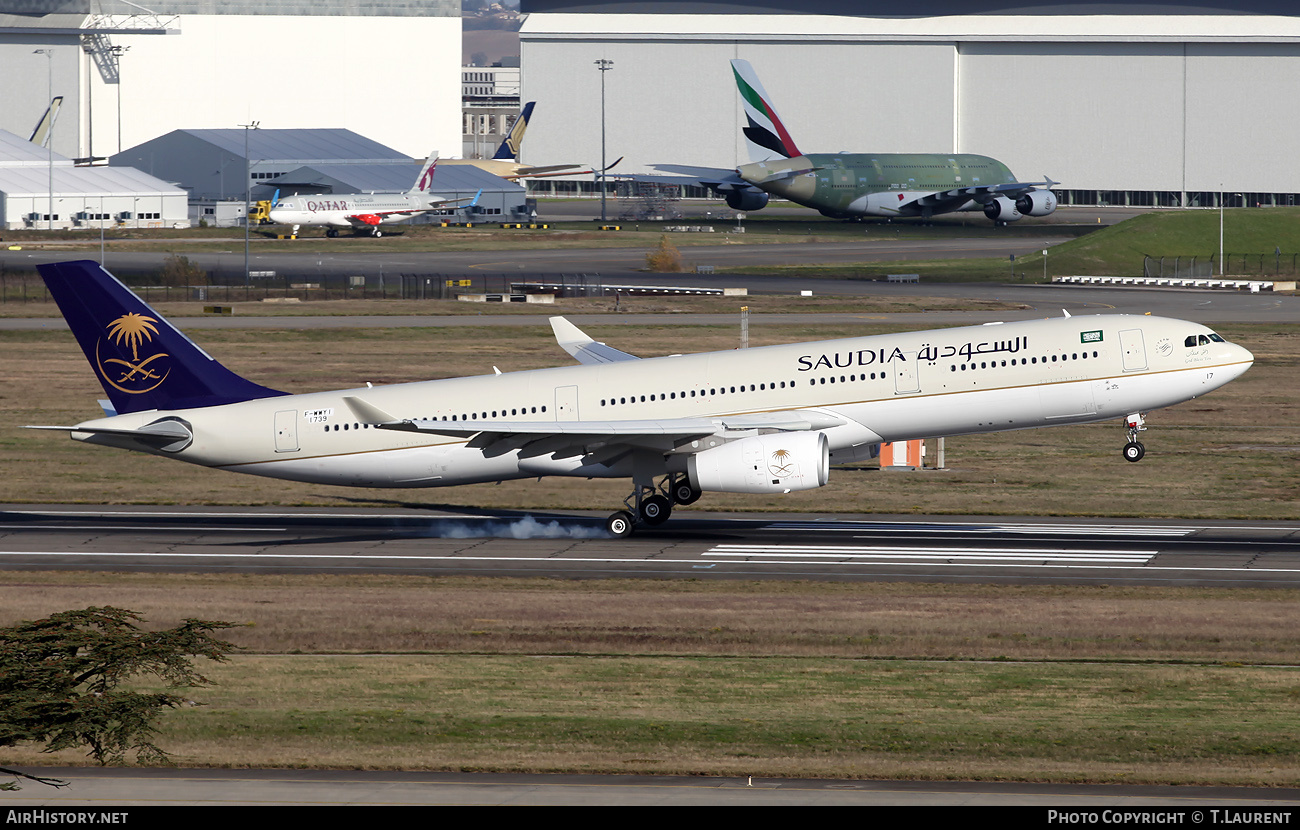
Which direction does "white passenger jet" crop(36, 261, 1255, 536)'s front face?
to the viewer's right
